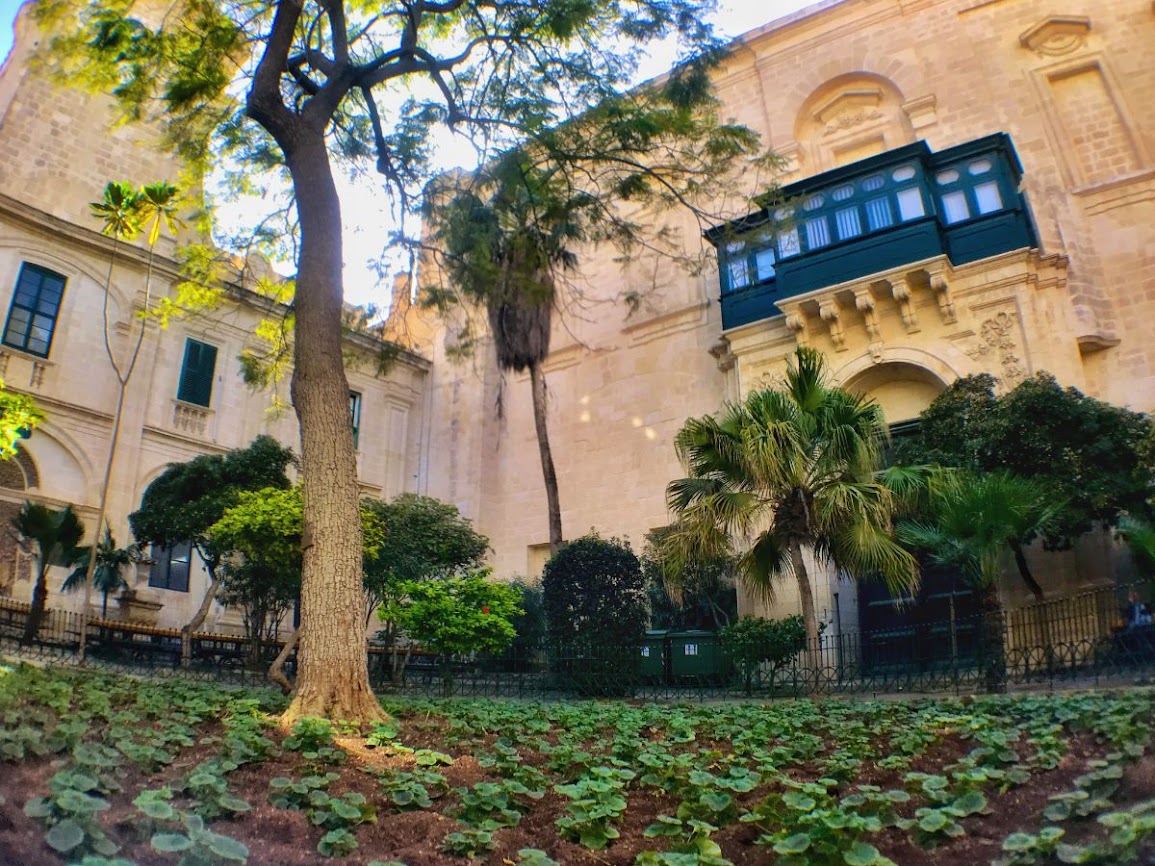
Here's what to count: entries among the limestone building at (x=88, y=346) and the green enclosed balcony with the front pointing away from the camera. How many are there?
0

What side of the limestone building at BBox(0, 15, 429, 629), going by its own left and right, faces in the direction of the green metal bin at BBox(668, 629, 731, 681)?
front

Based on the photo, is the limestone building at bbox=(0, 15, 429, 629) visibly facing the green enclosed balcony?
yes

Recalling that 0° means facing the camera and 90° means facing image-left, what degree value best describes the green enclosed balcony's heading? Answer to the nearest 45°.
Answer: approximately 45°

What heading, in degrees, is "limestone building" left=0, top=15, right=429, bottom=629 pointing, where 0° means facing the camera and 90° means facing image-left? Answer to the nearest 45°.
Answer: approximately 315°

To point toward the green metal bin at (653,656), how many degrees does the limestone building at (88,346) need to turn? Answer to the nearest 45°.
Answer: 0° — it already faces it

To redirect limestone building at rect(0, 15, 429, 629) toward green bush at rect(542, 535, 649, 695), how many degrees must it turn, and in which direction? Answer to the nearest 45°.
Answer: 0° — it already faces it
